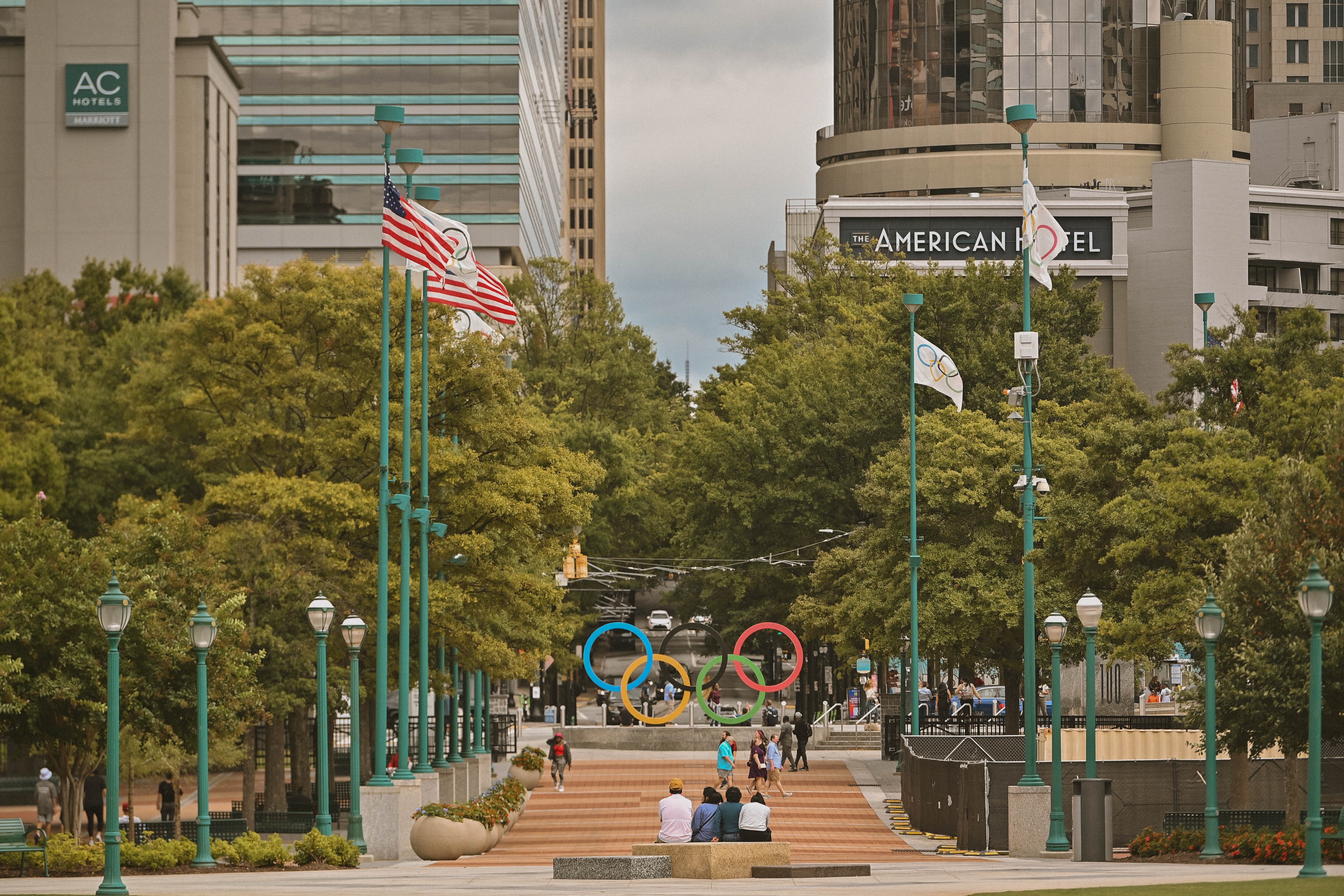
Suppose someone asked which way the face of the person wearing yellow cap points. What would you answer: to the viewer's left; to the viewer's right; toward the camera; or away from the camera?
away from the camera

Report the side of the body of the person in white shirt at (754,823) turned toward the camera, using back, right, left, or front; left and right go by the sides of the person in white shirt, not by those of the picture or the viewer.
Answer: back

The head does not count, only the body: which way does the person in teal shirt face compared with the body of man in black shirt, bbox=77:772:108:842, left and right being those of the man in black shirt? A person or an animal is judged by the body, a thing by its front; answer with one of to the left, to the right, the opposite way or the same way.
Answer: the same way

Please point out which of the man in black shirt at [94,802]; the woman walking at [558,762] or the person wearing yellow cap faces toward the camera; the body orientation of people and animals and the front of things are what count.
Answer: the woman walking

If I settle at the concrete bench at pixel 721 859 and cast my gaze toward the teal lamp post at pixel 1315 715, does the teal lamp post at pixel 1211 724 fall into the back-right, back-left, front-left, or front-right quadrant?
front-left

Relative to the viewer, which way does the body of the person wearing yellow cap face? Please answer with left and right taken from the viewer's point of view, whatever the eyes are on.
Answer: facing away from the viewer

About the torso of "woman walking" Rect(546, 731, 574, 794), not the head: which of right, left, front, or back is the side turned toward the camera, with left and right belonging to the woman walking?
front

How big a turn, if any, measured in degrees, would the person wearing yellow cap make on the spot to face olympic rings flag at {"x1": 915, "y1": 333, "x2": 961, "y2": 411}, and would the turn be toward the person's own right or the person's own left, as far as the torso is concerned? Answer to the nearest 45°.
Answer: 0° — they already face it

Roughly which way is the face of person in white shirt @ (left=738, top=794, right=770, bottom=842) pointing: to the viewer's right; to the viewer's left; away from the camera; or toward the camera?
away from the camera
